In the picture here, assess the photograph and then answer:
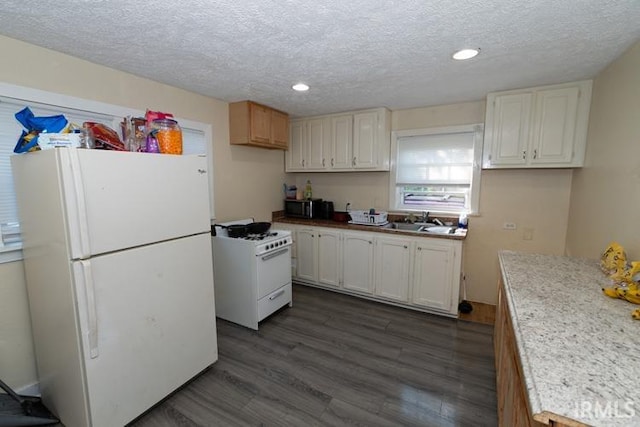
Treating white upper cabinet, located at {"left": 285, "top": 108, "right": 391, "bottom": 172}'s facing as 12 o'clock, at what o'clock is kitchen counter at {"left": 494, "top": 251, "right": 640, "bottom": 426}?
The kitchen counter is roughly at 10 o'clock from the white upper cabinet.

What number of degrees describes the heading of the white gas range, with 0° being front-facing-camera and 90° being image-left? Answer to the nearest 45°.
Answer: approximately 315°

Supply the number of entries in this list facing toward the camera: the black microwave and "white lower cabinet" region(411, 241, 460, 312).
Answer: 2

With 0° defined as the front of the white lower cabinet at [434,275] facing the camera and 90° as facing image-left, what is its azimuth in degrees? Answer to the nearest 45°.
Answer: approximately 0°

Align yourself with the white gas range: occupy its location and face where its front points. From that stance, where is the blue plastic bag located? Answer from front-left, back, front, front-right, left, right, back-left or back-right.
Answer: right

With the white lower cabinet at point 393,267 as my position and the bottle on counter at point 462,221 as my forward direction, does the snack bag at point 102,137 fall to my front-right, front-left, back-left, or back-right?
back-right

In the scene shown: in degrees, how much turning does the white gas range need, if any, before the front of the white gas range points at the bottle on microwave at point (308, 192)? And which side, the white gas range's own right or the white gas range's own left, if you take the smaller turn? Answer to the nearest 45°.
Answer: approximately 90° to the white gas range's own left

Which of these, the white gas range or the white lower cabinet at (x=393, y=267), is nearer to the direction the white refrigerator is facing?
the white lower cabinet

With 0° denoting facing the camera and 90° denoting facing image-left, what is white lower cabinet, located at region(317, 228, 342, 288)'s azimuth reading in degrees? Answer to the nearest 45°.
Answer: approximately 45°
